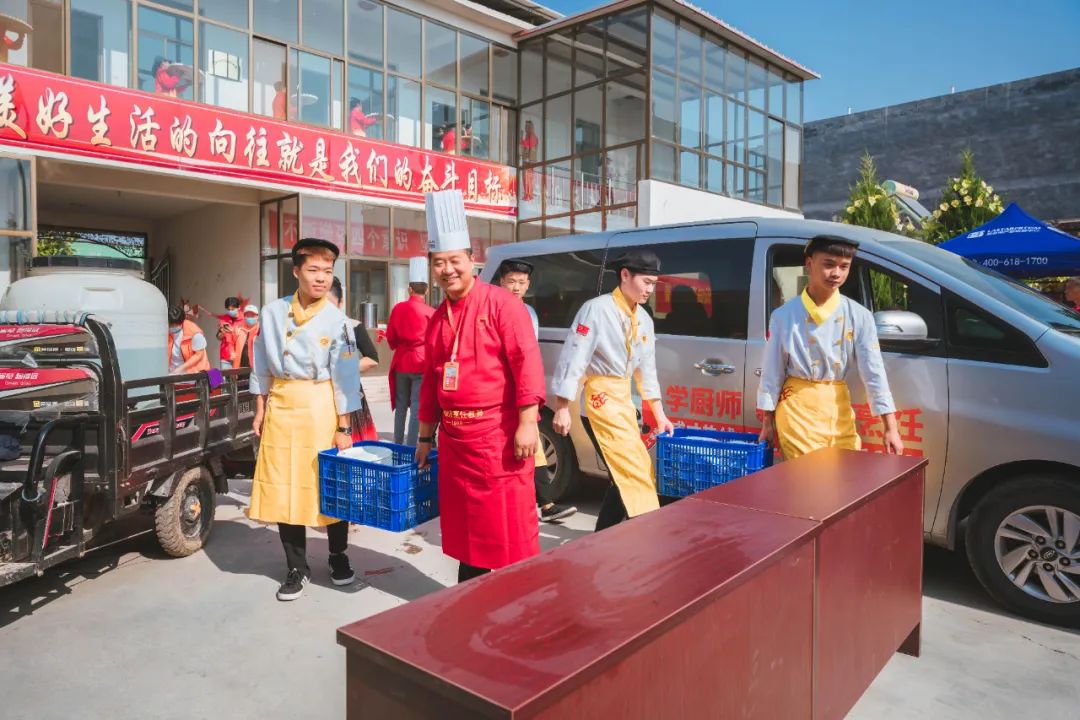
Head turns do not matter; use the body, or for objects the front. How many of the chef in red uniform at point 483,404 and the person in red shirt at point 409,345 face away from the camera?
1

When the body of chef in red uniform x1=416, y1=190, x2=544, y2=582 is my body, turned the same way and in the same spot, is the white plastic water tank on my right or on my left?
on my right

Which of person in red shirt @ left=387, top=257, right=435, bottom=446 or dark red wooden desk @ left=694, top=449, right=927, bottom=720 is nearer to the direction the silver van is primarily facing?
the dark red wooden desk

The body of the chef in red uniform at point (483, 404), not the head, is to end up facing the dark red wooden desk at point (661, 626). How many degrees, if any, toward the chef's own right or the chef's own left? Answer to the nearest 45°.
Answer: approximately 45° to the chef's own left

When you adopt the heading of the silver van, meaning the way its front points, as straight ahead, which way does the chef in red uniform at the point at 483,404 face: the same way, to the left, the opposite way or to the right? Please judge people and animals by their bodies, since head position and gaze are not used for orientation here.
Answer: to the right

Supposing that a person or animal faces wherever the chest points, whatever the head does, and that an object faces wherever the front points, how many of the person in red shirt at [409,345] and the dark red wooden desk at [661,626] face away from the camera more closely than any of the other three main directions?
1

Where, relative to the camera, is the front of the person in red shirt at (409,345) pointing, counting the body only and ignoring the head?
away from the camera

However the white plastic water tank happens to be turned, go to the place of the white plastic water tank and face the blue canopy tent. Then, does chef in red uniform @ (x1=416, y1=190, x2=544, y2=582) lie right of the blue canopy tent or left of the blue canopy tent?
right

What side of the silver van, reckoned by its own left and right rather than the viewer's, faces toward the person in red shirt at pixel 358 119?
back

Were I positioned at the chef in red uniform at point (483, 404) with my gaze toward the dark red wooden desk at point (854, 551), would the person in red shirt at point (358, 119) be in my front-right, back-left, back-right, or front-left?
back-left
